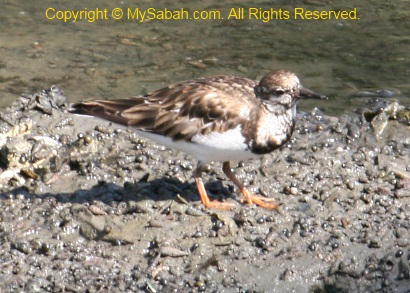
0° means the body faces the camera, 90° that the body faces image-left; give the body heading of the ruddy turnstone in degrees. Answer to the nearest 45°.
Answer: approximately 270°
